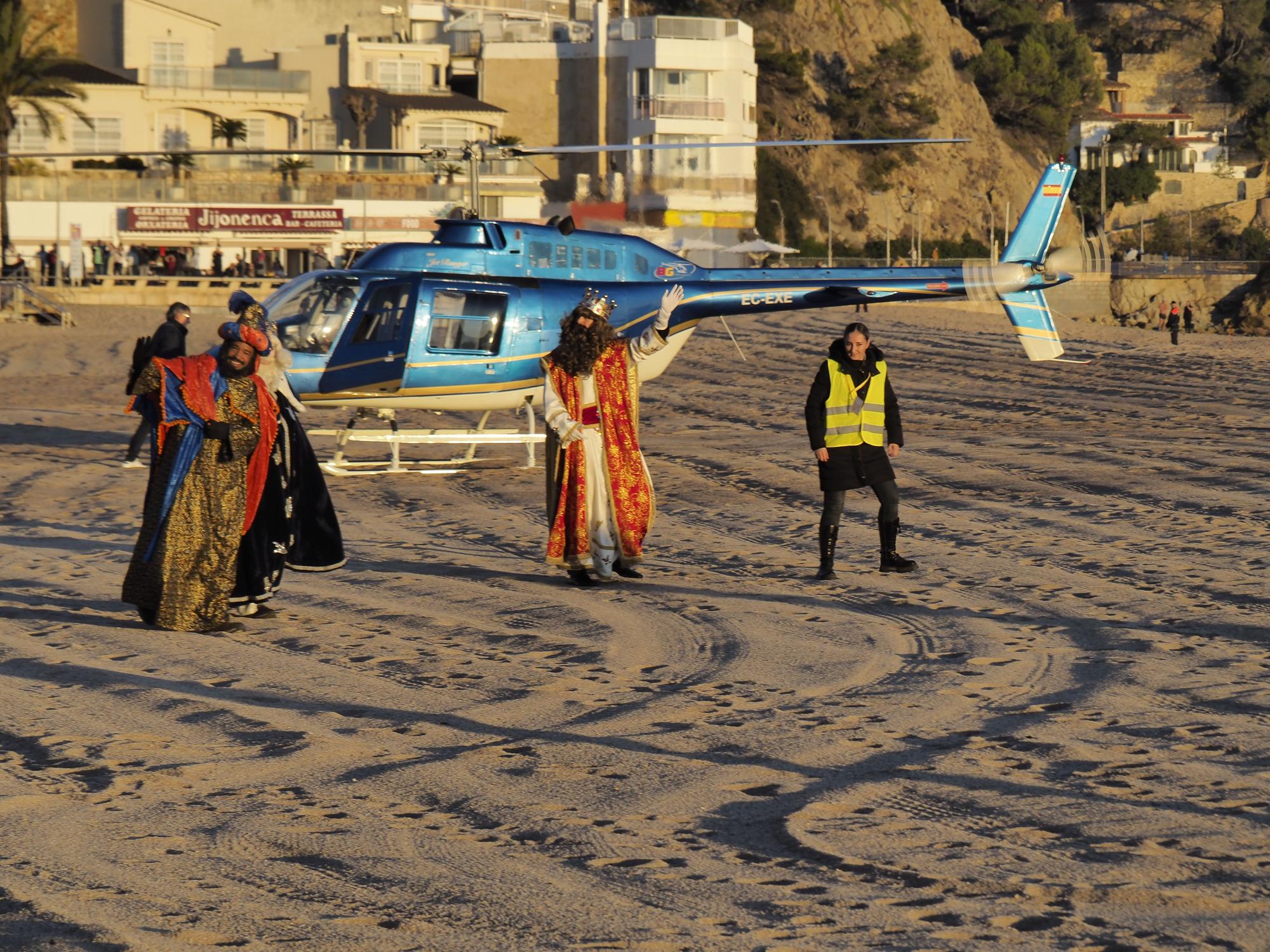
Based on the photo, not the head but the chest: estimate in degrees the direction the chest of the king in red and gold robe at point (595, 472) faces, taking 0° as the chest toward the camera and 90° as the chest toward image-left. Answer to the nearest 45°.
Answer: approximately 0°

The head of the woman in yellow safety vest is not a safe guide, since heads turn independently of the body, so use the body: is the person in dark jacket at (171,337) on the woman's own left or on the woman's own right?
on the woman's own right

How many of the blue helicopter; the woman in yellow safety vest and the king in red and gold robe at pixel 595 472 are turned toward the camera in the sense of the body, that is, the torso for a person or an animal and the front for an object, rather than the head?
2

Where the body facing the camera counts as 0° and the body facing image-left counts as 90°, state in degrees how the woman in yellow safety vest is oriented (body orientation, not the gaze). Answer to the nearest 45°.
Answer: approximately 0°

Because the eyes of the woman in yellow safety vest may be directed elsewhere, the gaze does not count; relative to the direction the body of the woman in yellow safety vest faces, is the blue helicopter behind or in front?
behind

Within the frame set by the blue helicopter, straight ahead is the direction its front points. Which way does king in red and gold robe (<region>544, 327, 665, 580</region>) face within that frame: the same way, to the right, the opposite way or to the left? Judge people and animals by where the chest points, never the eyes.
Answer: to the left

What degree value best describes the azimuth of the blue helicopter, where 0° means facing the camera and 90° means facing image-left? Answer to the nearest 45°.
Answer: approximately 90°

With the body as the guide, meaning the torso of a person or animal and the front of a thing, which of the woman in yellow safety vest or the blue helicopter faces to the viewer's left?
the blue helicopter

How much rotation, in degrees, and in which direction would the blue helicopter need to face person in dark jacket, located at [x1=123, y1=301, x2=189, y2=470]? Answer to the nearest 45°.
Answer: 0° — it already faces them

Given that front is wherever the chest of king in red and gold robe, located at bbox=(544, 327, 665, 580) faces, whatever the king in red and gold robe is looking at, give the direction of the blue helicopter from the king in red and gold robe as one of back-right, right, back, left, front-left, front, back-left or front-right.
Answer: back
